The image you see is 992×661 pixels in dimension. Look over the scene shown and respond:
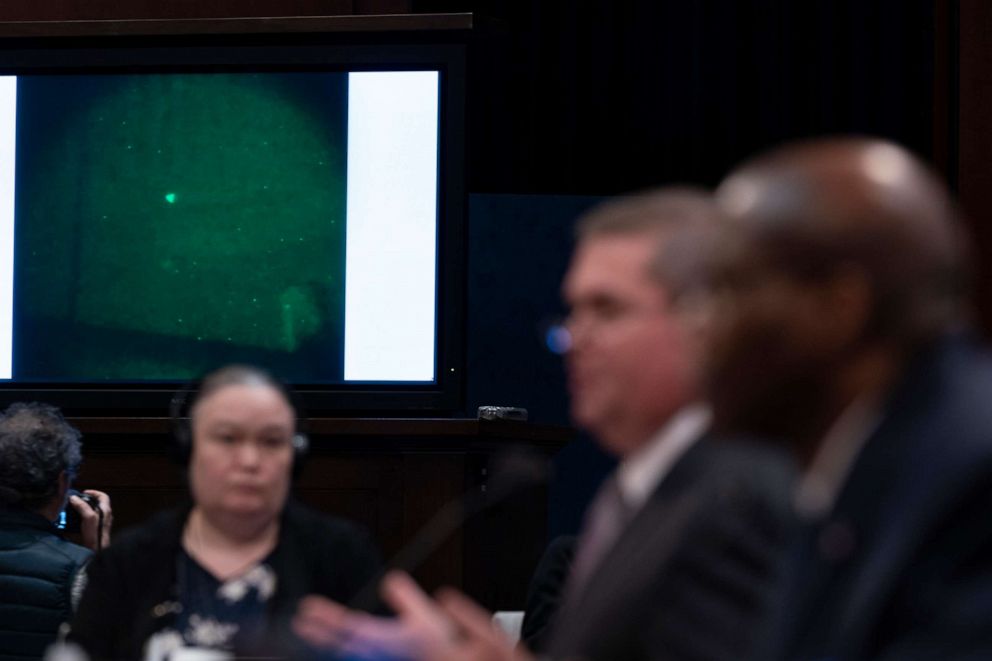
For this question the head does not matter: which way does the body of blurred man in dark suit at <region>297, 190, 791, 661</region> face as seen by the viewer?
to the viewer's left

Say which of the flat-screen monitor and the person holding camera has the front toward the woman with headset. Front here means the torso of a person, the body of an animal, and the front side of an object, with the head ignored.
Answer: the flat-screen monitor

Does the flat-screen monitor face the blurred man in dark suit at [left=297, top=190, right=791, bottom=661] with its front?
yes

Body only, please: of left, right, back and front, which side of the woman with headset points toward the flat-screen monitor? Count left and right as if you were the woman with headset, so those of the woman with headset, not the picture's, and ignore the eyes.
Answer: back

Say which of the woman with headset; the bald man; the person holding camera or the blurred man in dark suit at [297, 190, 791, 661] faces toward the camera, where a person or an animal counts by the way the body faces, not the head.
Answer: the woman with headset

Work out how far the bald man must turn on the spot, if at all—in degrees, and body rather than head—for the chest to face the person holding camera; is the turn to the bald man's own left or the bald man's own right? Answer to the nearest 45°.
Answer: approximately 45° to the bald man's own right

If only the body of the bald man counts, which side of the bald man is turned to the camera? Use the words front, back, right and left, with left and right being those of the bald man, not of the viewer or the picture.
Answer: left

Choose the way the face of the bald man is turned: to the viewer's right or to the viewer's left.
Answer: to the viewer's left

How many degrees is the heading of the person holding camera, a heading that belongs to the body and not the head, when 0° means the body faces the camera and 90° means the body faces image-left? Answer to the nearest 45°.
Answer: approximately 225°

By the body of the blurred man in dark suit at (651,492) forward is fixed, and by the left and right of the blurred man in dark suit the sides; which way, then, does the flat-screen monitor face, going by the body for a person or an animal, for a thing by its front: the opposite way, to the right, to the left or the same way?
to the left
